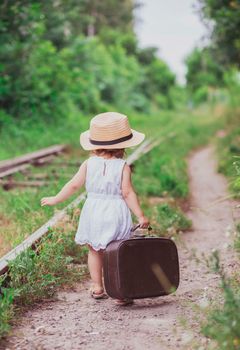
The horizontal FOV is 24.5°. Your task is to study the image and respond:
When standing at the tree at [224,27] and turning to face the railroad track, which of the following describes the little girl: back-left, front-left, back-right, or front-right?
front-left

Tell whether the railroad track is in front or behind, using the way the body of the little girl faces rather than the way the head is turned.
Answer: in front

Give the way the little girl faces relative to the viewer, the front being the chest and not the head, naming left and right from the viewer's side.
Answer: facing away from the viewer

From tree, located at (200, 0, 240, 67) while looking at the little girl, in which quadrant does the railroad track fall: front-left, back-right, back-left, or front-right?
front-right

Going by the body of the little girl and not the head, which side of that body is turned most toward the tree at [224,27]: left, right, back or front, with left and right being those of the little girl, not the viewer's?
front
